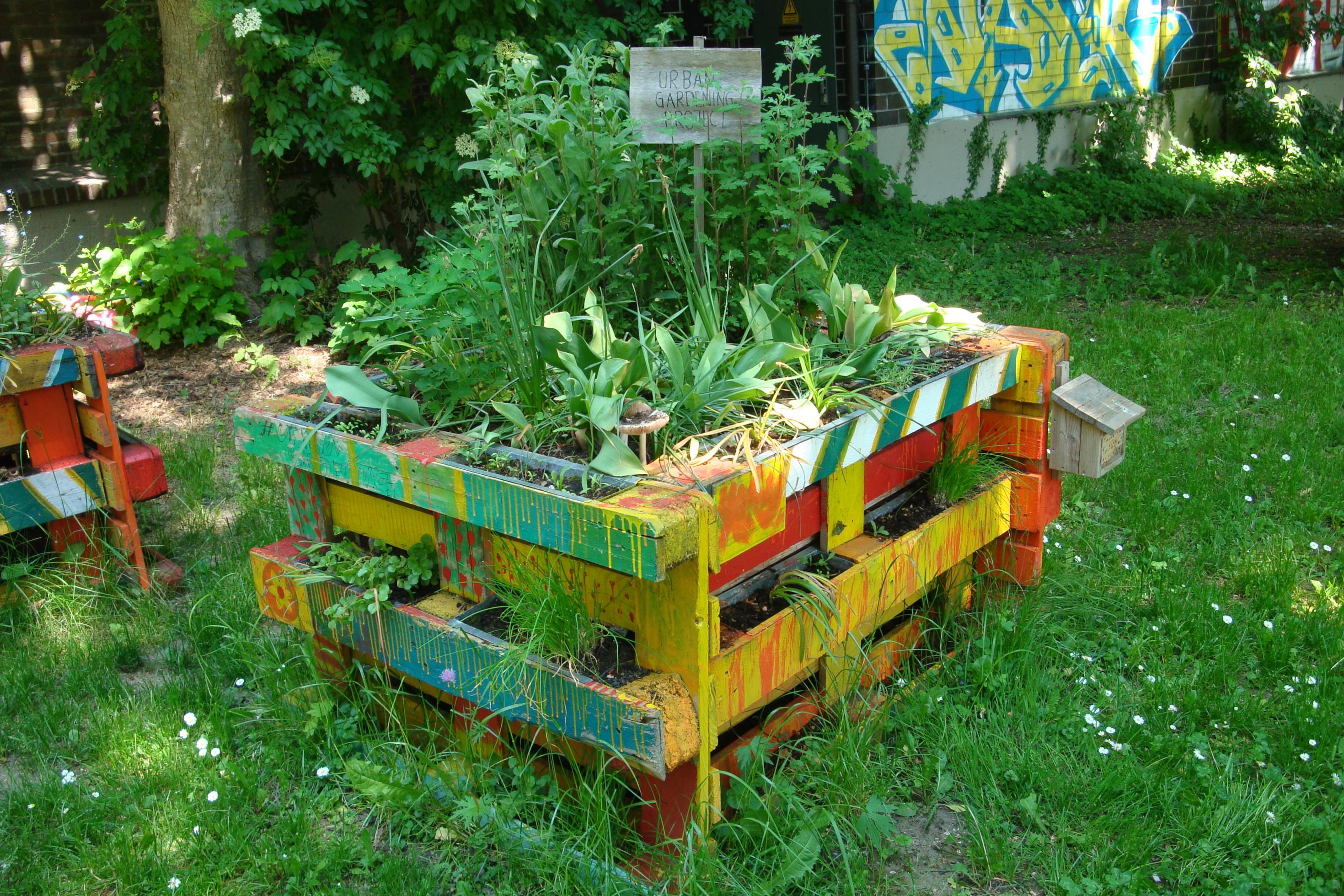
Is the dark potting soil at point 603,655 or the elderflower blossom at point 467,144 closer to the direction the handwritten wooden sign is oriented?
the dark potting soil

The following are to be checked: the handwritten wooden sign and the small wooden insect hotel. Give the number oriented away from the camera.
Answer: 0

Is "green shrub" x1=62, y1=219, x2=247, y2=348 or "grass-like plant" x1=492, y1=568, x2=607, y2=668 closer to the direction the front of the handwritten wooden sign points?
the grass-like plant

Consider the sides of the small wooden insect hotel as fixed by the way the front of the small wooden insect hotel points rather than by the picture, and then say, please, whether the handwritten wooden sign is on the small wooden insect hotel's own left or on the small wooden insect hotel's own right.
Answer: on the small wooden insect hotel's own right

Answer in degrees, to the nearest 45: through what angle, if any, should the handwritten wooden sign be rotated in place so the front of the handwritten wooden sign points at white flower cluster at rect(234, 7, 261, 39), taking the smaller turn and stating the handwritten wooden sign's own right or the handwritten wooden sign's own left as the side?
approximately 135° to the handwritten wooden sign's own right

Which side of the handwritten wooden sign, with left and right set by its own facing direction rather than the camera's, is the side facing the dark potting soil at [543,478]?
front

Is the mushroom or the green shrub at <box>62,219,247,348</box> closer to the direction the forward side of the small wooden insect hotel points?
the mushroom

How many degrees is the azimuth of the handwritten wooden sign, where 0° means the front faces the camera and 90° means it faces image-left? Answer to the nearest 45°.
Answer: approximately 0°

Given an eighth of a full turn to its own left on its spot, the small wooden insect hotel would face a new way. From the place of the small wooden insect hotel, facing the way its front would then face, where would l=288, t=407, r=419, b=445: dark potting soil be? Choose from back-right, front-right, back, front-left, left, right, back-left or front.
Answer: back-right

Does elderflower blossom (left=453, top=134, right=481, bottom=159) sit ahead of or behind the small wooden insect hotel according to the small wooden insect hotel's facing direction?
behind

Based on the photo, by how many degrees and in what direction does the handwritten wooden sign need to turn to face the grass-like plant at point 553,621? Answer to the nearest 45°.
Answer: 0° — it already faces it

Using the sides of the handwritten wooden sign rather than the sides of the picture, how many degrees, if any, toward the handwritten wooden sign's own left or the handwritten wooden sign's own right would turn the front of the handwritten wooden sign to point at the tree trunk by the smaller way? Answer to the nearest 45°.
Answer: approximately 135° to the handwritten wooden sign's own right
